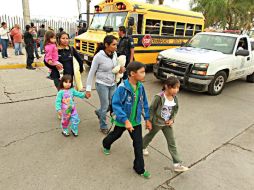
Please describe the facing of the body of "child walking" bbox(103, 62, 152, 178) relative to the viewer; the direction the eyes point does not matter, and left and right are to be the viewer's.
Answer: facing the viewer and to the right of the viewer

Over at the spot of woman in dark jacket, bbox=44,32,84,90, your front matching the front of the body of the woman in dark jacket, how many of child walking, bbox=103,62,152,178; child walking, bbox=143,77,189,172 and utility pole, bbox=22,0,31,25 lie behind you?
1

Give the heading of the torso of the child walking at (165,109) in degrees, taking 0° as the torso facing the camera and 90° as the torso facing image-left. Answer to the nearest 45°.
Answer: approximately 315°

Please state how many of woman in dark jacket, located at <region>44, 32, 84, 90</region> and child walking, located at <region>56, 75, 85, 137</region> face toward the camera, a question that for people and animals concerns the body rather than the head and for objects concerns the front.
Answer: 2

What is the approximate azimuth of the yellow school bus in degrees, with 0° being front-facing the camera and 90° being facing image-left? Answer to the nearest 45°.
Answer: approximately 45°

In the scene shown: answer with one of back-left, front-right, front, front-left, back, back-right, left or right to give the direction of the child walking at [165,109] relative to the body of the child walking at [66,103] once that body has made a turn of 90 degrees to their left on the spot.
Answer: front-right

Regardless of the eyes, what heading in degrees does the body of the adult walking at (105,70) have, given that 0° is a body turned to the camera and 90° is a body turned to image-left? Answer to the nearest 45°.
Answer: approximately 315°
